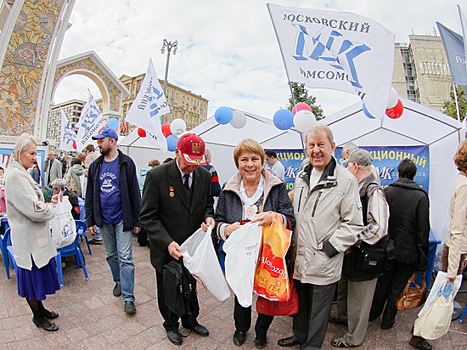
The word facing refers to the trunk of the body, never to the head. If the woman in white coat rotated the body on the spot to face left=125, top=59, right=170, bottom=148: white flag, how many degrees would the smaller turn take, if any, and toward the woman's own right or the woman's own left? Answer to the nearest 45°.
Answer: approximately 45° to the woman's own left

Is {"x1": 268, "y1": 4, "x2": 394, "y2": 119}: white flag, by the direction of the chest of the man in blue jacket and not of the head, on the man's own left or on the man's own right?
on the man's own left

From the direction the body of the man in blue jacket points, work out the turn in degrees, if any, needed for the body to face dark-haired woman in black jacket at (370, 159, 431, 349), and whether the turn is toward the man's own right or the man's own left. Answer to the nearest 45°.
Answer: approximately 45° to the man's own left

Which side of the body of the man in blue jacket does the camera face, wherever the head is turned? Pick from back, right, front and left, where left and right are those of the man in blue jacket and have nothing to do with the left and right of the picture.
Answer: front

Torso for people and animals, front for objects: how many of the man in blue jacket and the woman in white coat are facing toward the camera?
1

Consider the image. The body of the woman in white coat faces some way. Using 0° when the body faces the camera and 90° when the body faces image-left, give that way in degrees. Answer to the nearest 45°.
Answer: approximately 270°

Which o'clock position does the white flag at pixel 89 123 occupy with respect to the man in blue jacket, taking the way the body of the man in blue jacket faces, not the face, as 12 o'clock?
The white flag is roughly at 6 o'clock from the man in blue jacket.

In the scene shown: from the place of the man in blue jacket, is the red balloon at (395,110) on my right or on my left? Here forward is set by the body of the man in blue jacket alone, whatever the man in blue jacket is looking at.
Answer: on my left

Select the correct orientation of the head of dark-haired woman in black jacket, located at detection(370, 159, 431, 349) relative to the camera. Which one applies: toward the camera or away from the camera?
away from the camera

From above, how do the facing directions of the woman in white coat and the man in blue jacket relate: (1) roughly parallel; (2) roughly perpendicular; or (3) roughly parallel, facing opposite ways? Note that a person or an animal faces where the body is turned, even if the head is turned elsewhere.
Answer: roughly perpendicular
